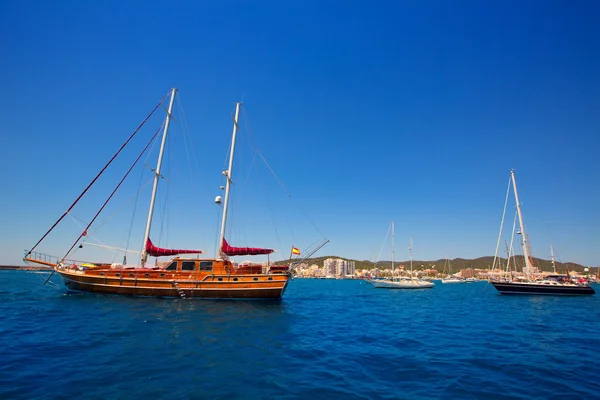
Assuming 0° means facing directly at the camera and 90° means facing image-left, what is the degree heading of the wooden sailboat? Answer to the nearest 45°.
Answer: approximately 90°
